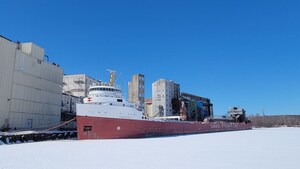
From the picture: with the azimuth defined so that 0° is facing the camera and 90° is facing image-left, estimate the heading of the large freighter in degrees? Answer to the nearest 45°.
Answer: approximately 45°

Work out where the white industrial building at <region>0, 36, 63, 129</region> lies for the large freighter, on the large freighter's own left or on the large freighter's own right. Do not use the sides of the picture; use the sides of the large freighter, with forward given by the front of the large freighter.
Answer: on the large freighter's own right
